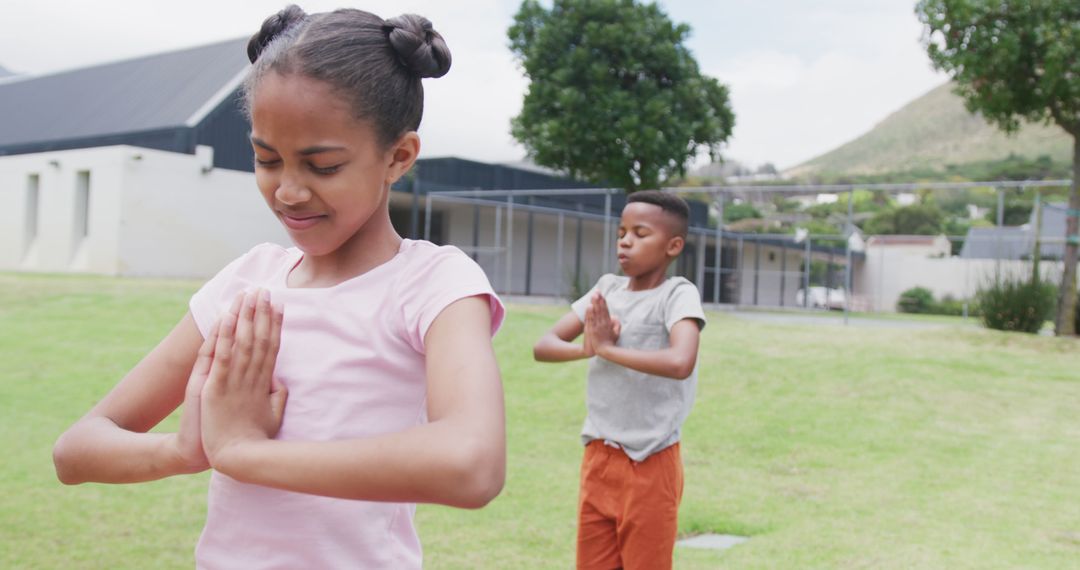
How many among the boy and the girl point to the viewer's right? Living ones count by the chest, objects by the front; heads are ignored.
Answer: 0

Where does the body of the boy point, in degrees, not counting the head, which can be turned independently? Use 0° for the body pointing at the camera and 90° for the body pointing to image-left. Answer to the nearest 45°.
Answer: approximately 45°

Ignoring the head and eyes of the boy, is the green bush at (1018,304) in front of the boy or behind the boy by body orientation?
behind

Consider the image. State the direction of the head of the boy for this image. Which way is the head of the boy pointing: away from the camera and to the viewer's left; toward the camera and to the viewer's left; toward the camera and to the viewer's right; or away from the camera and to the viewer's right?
toward the camera and to the viewer's left

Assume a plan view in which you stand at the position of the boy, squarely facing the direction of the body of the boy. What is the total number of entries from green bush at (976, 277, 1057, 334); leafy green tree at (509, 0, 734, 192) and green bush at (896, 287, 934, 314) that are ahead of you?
0

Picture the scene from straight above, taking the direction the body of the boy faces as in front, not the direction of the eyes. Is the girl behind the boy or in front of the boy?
in front

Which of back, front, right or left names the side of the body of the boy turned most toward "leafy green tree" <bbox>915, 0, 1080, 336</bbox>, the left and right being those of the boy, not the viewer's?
back

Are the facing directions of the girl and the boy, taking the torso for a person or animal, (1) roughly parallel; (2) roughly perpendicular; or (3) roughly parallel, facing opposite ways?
roughly parallel

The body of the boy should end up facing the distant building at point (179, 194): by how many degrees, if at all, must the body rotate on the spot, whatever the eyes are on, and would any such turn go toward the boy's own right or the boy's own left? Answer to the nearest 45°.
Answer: approximately 90° to the boy's own right

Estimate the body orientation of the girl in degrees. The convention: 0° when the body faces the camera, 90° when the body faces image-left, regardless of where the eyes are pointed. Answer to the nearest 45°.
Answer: approximately 45°

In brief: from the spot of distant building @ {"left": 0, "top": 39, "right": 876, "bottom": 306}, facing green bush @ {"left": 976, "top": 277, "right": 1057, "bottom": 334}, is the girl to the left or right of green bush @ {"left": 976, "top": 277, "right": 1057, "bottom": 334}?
right

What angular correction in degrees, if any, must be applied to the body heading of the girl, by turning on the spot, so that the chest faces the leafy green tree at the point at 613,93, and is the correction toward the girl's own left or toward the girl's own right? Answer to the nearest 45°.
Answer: approximately 135° to the girl's own right

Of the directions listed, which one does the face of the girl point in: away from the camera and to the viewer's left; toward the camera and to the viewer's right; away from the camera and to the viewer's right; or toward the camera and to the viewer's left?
toward the camera and to the viewer's left

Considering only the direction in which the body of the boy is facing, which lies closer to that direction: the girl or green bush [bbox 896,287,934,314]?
the girl
